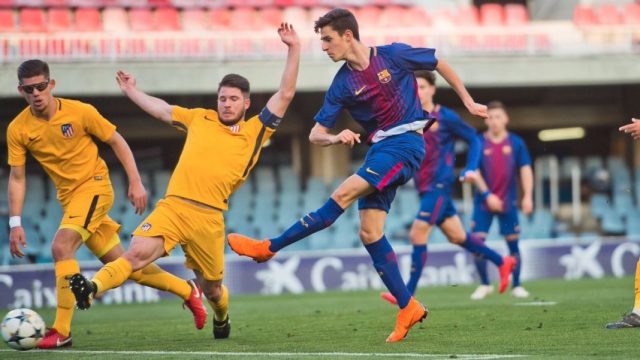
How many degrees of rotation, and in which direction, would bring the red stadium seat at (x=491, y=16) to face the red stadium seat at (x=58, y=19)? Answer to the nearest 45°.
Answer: approximately 90° to its right

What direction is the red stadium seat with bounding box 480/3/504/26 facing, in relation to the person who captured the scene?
facing the viewer

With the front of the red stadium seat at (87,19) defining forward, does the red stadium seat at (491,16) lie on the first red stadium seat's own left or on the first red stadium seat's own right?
on the first red stadium seat's own left

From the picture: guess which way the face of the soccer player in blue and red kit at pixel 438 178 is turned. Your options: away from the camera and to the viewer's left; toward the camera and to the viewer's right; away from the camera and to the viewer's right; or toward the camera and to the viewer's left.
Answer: toward the camera and to the viewer's left

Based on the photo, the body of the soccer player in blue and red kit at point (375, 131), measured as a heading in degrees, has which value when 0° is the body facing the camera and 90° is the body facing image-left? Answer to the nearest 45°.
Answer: approximately 45°

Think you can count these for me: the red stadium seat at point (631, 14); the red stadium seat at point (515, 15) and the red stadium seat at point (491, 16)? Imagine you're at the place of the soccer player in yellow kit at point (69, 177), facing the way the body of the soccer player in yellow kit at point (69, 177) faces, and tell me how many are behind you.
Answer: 3

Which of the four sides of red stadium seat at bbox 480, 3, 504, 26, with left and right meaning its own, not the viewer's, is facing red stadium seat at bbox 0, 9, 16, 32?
right

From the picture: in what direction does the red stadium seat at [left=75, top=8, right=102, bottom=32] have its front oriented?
toward the camera

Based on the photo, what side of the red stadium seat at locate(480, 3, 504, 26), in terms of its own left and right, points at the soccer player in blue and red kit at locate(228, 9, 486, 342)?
front

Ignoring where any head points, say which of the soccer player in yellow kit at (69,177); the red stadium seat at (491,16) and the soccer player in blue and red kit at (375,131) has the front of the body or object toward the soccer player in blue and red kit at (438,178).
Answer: the red stadium seat

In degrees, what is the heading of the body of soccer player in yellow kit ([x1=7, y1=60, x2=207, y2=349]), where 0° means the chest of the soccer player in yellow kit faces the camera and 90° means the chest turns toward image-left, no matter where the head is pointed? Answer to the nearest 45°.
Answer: approximately 45°
